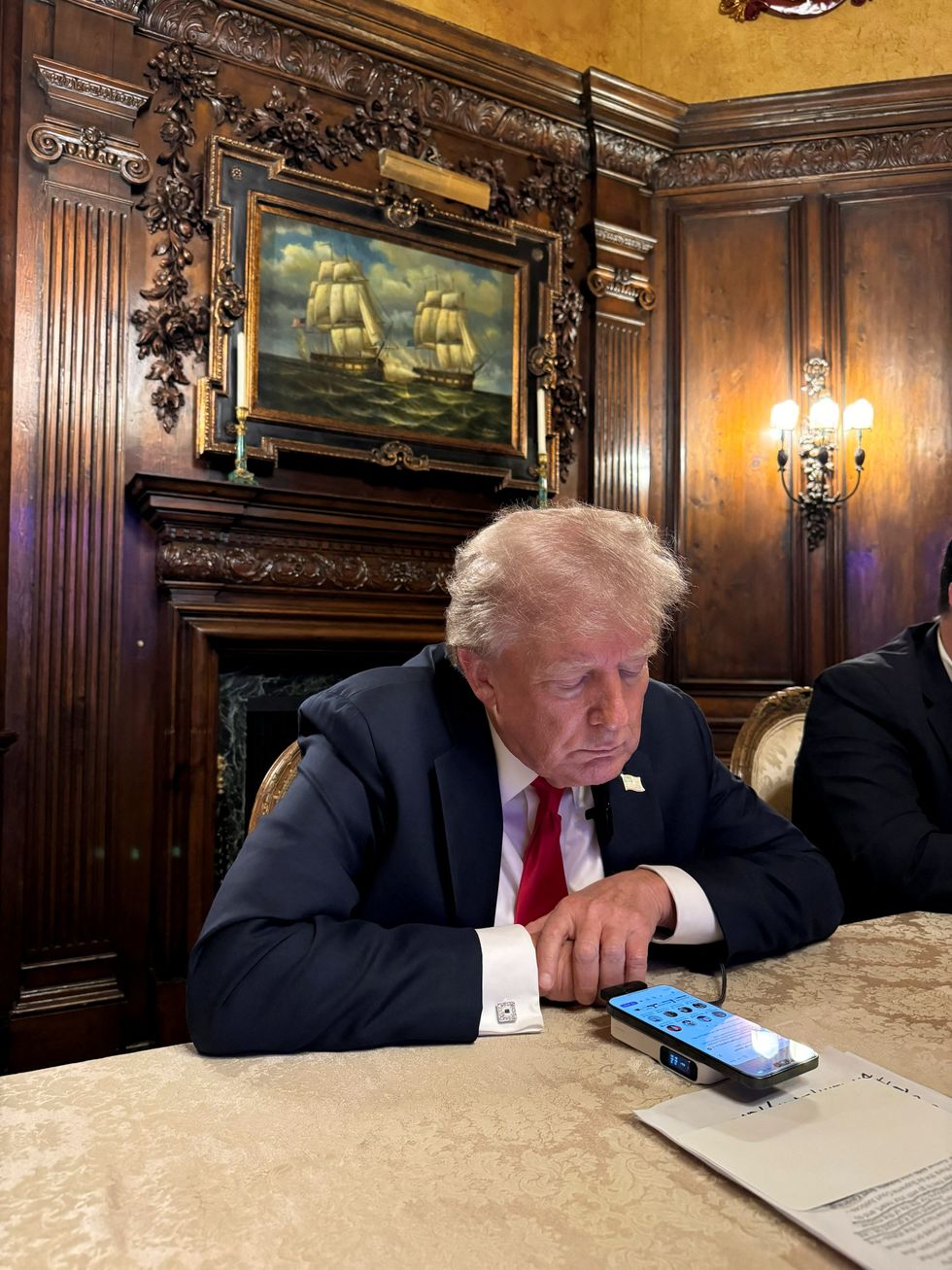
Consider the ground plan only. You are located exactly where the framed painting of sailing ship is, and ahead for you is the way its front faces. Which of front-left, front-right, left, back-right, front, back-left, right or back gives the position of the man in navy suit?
front-right

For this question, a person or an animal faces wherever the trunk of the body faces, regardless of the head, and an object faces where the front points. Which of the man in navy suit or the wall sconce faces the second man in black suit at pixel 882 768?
the wall sconce

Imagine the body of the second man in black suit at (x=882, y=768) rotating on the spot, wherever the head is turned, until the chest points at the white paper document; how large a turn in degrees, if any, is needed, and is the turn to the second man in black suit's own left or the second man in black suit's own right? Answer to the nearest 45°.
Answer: approximately 45° to the second man in black suit's own right

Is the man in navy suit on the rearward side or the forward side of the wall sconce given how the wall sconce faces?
on the forward side

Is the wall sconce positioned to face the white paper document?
yes

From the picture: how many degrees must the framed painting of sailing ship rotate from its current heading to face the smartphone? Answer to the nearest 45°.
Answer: approximately 45° to its right

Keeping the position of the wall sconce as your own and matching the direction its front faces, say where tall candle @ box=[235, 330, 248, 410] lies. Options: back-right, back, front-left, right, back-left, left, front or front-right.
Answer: front-right

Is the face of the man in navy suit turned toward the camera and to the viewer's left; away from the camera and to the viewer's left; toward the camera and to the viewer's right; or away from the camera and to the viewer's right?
toward the camera and to the viewer's right
